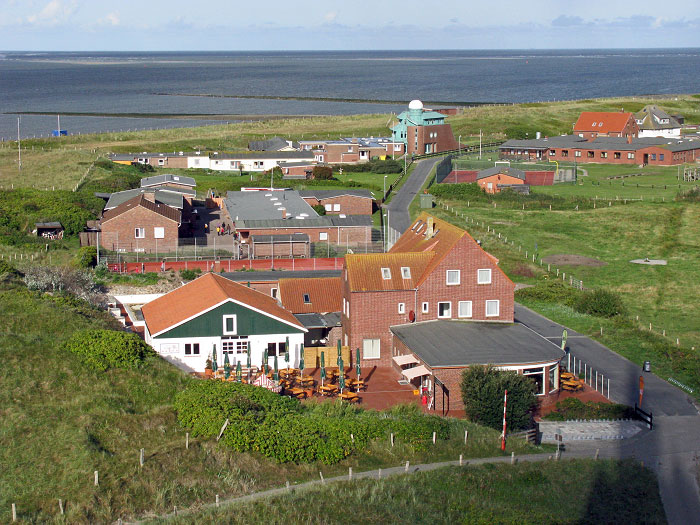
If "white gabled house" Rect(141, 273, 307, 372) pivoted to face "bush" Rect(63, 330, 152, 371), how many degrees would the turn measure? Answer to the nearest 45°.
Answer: approximately 45° to its right

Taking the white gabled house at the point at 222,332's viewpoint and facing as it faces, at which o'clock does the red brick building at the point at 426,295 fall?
The red brick building is roughly at 9 o'clock from the white gabled house.

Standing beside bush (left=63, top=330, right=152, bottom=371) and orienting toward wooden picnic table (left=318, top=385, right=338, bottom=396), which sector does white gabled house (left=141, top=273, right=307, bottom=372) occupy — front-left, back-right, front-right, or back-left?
front-left

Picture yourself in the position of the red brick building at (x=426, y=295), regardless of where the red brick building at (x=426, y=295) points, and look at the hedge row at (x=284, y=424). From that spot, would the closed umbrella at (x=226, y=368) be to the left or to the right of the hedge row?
right

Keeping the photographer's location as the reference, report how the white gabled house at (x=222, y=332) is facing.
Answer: facing the viewer

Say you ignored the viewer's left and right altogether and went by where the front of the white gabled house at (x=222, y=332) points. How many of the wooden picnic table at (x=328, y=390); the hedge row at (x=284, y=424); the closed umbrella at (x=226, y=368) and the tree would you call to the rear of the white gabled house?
0

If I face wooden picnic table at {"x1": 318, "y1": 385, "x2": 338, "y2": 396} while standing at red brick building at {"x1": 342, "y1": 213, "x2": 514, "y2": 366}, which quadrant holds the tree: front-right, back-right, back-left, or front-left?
front-left

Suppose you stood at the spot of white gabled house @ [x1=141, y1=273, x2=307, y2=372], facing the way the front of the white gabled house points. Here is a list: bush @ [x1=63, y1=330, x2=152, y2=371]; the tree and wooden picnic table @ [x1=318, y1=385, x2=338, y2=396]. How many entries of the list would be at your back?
0

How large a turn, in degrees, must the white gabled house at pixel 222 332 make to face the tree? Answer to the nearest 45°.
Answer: approximately 45° to its left

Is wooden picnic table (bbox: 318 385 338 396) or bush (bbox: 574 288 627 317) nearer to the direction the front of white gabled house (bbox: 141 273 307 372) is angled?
the wooden picnic table

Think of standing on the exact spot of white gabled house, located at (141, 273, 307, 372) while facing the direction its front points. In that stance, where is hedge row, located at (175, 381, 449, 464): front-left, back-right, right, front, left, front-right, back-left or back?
front

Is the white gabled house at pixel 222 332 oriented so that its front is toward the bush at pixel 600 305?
no

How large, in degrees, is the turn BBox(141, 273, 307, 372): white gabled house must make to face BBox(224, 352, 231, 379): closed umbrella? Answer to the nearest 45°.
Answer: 0° — it already faces it
